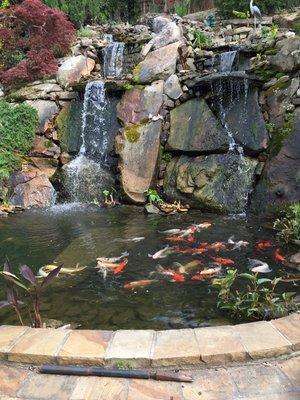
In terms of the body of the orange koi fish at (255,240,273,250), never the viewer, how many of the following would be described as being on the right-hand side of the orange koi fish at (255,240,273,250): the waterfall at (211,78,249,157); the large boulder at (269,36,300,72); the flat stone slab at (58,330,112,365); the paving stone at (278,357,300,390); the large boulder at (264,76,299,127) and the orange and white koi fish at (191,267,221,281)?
3

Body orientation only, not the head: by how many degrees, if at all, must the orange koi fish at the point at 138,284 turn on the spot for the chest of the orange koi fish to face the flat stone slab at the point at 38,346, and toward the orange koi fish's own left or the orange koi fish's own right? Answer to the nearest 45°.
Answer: approximately 45° to the orange koi fish's own left

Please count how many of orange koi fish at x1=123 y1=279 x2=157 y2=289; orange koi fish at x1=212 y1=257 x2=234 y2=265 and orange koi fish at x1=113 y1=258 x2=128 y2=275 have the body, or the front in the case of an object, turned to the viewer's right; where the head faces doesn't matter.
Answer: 1

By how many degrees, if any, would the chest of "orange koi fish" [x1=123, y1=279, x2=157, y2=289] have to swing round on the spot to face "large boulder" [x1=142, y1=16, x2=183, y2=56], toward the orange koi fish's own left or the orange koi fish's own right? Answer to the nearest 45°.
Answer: approximately 90° to the orange koi fish's own right

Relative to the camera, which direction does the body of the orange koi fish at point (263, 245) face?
to the viewer's left

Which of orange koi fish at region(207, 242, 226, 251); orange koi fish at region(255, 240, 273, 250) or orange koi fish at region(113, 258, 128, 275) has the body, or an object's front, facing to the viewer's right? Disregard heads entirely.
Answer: orange koi fish at region(207, 242, 226, 251)

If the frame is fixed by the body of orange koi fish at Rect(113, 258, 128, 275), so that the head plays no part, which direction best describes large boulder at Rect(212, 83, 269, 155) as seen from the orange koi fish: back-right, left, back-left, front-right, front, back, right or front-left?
back

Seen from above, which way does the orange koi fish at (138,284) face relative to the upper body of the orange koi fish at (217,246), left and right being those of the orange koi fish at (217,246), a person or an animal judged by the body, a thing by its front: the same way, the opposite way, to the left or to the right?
the opposite way
